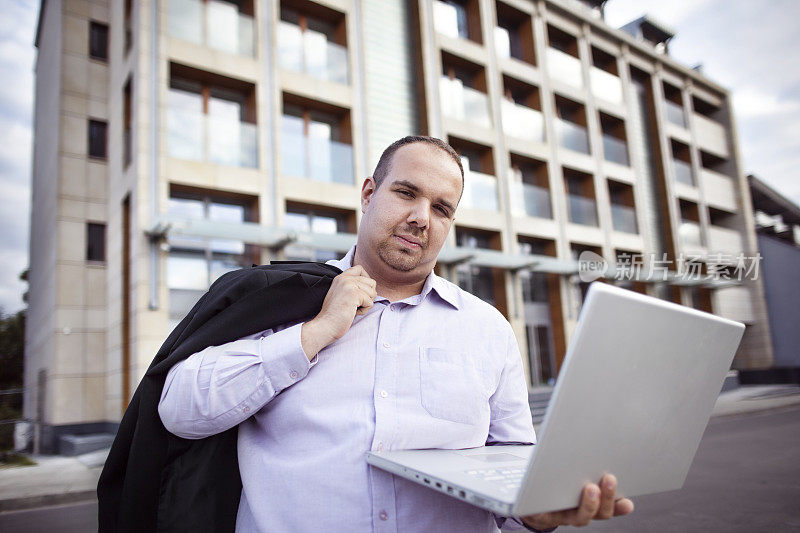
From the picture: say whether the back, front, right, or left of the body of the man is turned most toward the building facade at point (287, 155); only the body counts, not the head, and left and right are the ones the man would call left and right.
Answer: back

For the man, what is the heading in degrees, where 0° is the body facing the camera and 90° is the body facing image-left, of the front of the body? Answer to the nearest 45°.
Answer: approximately 0°
